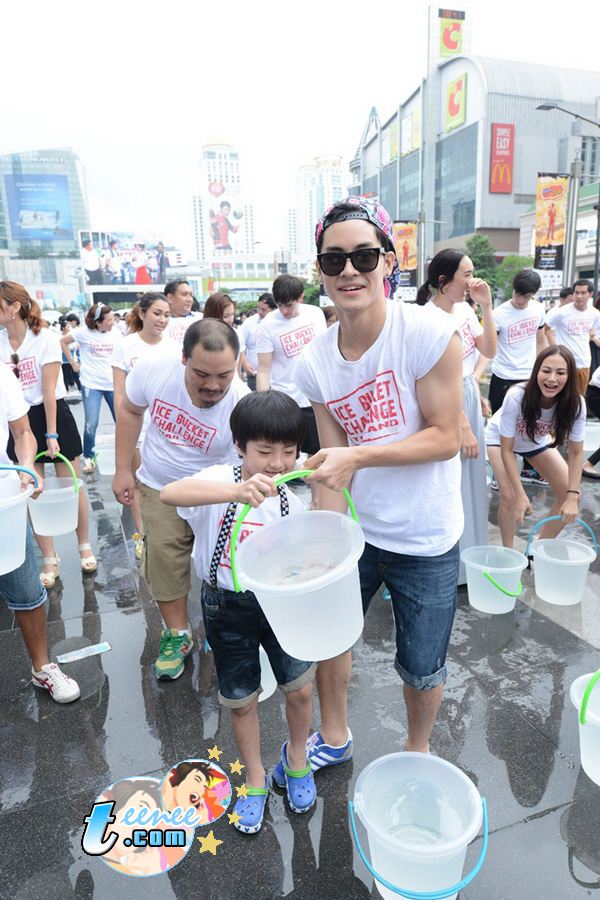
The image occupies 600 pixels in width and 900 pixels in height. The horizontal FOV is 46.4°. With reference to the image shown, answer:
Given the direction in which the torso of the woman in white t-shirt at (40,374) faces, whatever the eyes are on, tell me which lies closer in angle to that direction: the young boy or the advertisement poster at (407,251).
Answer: the young boy

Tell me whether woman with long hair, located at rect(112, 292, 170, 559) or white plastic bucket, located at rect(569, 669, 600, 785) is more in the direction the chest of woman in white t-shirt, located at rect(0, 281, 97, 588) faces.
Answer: the white plastic bucket

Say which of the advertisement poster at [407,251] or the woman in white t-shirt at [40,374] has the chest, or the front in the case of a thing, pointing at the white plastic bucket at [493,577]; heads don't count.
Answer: the advertisement poster

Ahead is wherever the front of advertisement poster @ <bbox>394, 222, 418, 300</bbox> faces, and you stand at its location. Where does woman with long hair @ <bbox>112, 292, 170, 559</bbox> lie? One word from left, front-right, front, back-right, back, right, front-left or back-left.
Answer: front

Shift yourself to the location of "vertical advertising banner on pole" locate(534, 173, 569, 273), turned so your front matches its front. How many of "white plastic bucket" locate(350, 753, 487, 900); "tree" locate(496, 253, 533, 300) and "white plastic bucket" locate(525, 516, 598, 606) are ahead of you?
2

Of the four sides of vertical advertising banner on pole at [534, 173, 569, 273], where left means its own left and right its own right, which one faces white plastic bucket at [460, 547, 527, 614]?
front

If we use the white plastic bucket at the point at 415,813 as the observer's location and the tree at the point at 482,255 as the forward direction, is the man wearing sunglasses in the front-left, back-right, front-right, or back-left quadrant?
front-left

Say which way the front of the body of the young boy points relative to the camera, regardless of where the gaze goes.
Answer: toward the camera

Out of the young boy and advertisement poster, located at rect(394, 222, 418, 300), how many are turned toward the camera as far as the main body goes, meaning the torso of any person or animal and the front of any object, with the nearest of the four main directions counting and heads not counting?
2

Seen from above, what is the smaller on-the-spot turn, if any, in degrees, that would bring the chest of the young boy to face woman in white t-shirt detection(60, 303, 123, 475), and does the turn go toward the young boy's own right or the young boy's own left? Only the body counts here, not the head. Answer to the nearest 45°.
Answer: approximately 180°

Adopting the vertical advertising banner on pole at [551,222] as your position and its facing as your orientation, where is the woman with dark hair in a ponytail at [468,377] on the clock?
The woman with dark hair in a ponytail is roughly at 12 o'clock from the vertical advertising banner on pole.

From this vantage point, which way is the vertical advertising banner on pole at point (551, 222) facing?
toward the camera

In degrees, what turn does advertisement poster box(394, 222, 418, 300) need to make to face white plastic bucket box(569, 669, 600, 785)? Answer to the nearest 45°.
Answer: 0° — it already faces it

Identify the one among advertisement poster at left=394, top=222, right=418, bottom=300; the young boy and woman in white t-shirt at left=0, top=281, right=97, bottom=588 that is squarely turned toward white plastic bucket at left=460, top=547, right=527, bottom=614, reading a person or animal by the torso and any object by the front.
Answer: the advertisement poster
